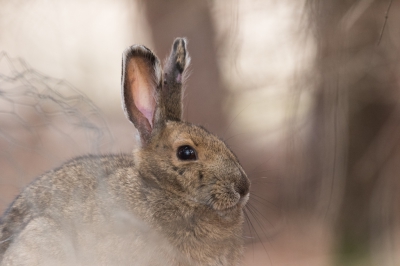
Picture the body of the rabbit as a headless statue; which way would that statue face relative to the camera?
to the viewer's right

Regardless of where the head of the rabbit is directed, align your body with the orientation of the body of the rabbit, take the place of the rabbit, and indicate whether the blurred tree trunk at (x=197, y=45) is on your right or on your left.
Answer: on your left
